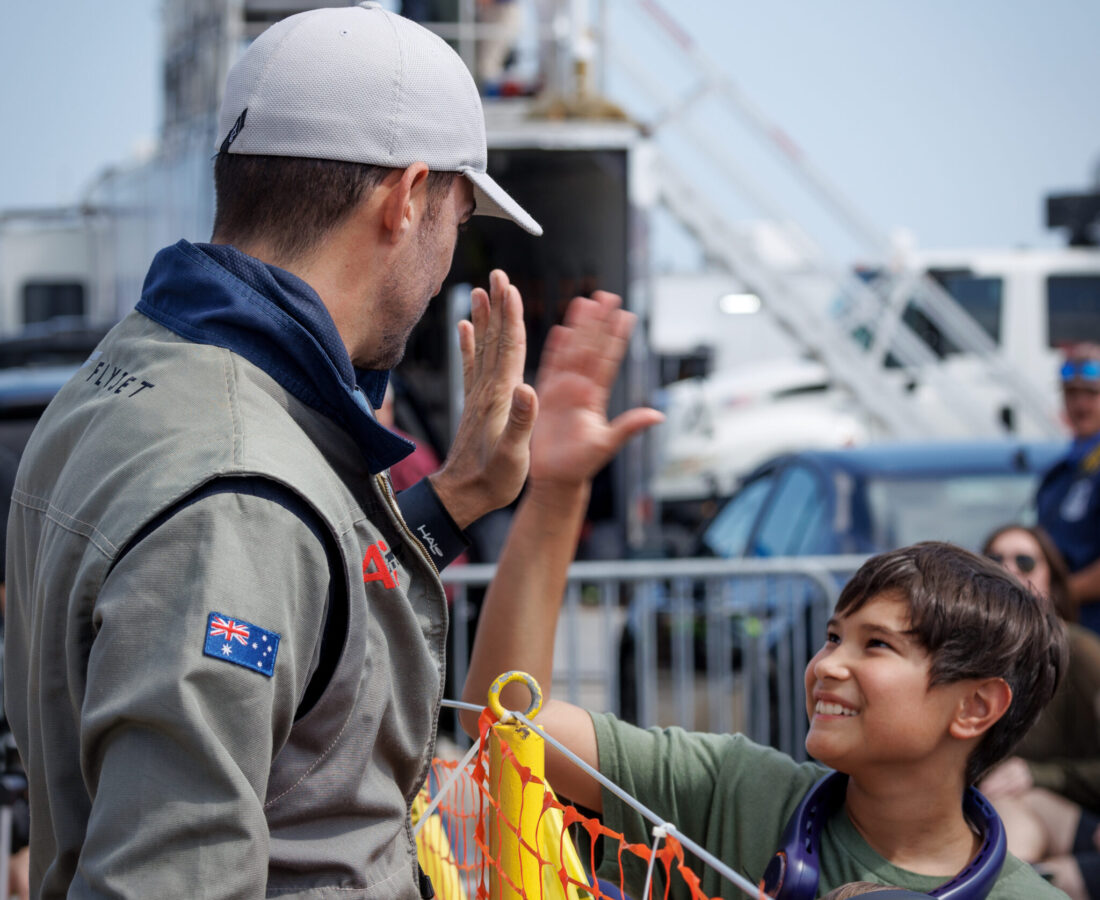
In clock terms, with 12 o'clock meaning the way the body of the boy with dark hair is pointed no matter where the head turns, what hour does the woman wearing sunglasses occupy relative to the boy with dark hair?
The woman wearing sunglasses is roughly at 5 o'clock from the boy with dark hair.

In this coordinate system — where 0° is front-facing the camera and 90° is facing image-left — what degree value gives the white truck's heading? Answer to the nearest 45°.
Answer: approximately 90°

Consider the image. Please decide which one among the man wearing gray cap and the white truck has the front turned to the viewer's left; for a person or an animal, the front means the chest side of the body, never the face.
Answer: the white truck

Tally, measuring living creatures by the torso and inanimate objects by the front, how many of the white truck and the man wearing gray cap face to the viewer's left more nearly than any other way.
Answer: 1

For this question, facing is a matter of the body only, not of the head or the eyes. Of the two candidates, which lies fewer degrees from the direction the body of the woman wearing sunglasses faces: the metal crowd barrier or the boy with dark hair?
the boy with dark hair

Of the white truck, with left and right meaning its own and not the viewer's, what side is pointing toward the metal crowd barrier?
left

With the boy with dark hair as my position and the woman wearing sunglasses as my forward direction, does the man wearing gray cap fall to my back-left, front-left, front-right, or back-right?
back-left

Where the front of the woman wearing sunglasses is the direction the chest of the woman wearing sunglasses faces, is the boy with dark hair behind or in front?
in front

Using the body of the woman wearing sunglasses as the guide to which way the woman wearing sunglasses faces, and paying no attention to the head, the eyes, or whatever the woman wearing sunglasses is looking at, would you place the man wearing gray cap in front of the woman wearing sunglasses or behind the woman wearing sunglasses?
in front

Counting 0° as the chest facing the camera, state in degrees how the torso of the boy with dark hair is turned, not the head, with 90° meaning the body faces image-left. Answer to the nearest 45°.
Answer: approximately 45°

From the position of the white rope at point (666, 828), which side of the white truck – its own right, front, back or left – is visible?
left

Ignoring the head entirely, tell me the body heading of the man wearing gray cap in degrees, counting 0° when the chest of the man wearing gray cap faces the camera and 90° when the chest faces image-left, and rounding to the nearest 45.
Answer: approximately 225°
